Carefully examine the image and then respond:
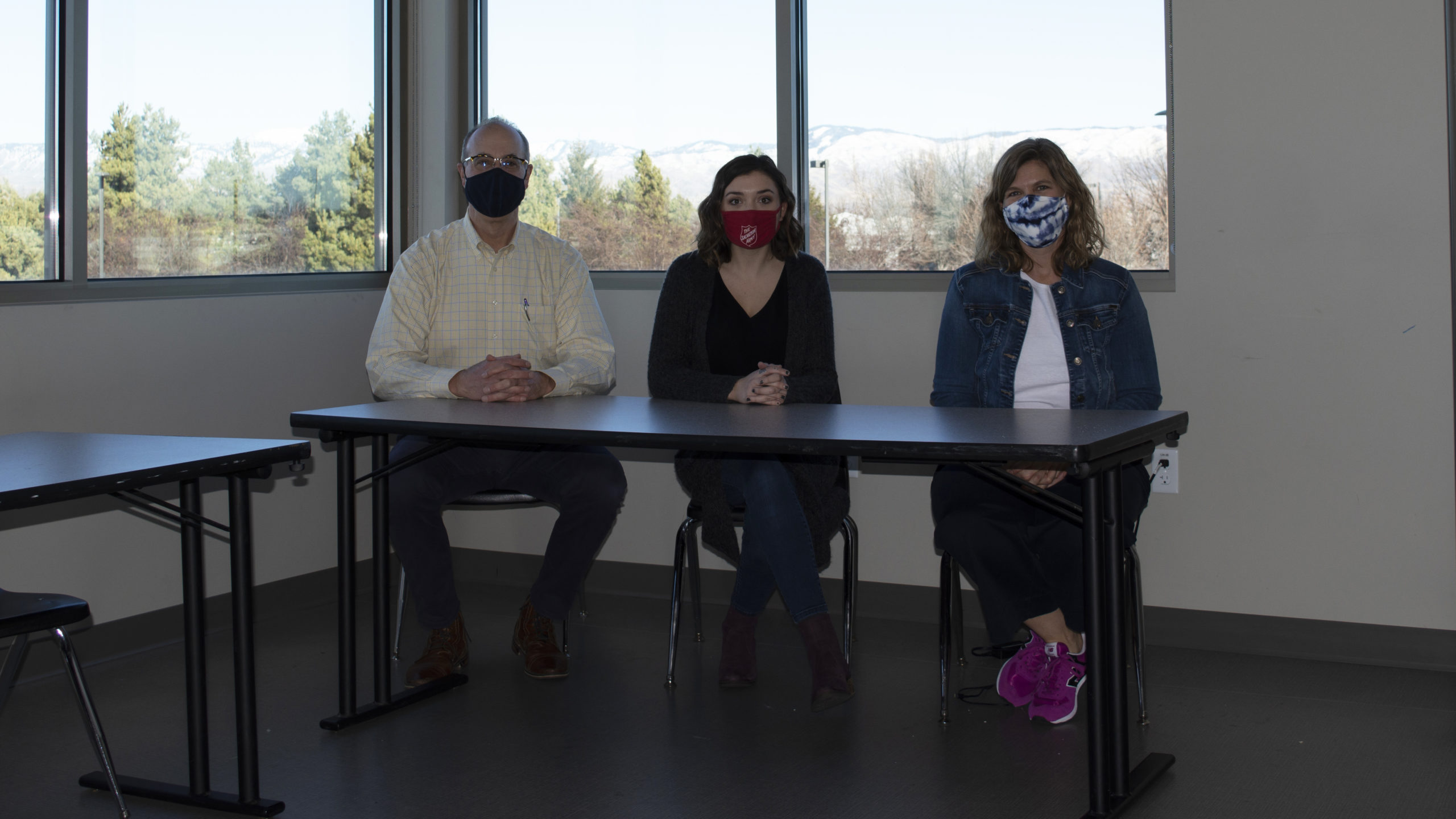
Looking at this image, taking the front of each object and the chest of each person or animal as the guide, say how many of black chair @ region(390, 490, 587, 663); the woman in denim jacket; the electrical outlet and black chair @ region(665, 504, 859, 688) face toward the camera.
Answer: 4

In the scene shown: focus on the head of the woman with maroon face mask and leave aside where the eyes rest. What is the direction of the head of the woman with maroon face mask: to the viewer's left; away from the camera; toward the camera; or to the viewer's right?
toward the camera

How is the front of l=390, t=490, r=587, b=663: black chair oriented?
toward the camera

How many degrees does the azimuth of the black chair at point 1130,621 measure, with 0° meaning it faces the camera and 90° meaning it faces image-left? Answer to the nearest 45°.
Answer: approximately 0°

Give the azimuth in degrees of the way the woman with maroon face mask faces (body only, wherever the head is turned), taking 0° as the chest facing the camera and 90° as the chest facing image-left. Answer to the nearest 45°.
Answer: approximately 0°

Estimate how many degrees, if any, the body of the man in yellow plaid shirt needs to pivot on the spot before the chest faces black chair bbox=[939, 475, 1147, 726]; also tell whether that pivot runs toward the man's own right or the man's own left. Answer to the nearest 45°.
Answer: approximately 45° to the man's own left

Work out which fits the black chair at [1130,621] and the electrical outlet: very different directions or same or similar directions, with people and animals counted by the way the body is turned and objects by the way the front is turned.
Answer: same or similar directions

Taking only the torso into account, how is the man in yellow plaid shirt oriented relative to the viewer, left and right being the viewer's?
facing the viewer

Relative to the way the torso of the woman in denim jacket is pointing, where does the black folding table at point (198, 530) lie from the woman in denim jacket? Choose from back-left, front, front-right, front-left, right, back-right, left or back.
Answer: front-right

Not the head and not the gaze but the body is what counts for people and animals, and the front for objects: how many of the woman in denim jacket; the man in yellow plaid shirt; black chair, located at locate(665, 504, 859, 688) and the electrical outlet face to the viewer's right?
0

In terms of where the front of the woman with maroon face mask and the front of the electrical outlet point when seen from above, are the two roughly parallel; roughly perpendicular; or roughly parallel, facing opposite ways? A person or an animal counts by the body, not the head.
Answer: roughly parallel

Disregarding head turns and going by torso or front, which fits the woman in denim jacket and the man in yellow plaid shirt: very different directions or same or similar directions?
same or similar directions

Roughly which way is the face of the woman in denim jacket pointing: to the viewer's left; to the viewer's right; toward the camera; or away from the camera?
toward the camera

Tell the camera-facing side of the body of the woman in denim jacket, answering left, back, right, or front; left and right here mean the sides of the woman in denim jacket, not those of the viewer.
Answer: front

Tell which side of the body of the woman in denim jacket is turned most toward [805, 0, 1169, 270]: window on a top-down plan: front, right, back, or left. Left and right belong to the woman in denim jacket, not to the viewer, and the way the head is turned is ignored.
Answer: back
